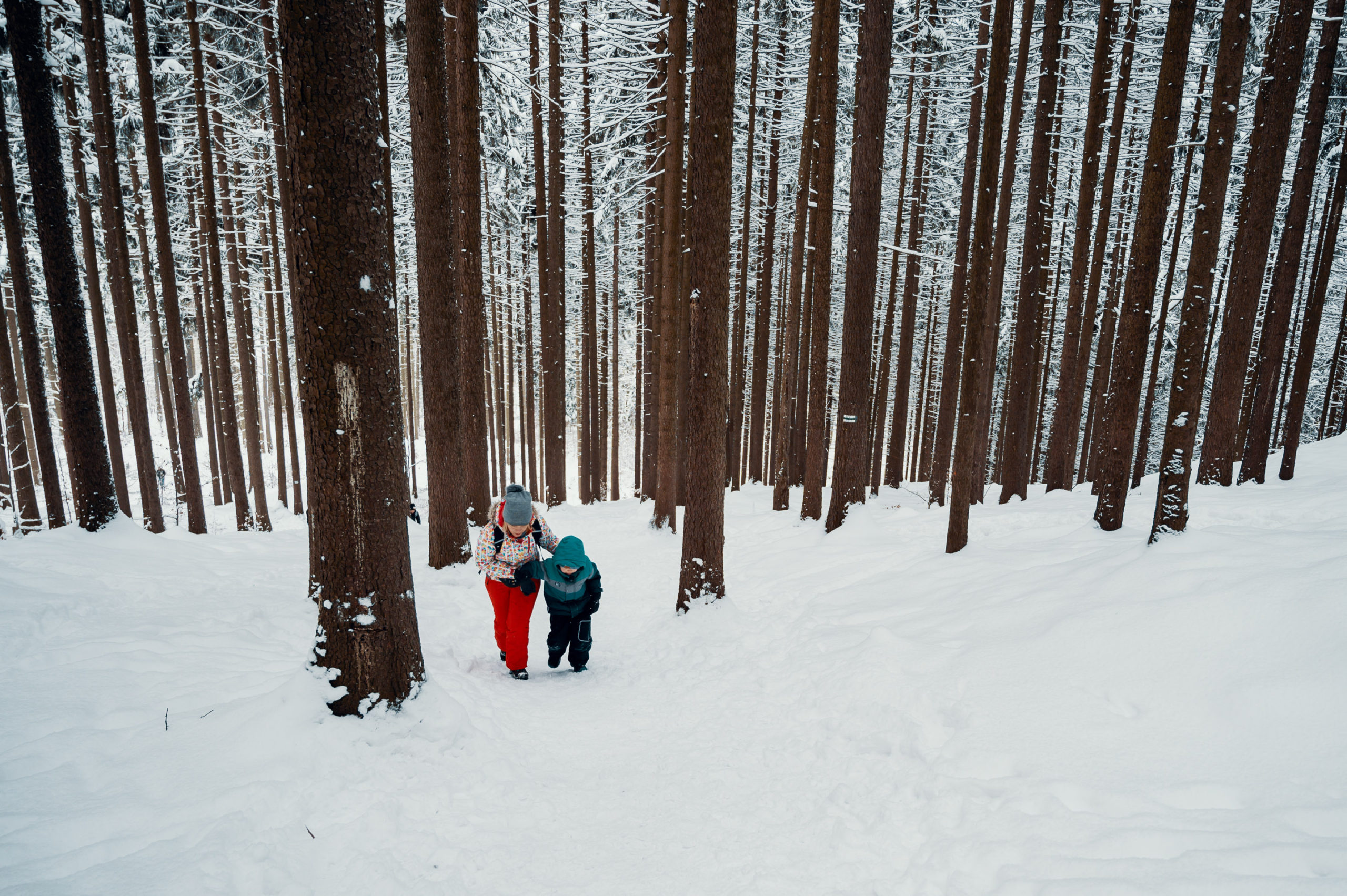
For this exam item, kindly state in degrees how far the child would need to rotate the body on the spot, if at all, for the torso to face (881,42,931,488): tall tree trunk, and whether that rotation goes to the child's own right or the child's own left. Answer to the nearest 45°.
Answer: approximately 135° to the child's own left

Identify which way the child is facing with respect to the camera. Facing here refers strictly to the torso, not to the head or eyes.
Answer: toward the camera

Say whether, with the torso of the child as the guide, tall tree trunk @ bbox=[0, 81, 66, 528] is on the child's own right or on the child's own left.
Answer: on the child's own right

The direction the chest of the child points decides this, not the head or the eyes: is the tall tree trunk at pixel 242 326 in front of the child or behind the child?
behind

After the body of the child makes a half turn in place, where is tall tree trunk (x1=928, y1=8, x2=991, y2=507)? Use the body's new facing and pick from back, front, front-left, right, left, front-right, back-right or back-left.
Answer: front-right

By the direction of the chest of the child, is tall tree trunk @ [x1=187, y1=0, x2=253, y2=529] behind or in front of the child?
behind

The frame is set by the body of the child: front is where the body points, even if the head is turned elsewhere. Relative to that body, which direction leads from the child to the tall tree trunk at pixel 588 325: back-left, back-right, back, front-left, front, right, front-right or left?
back
